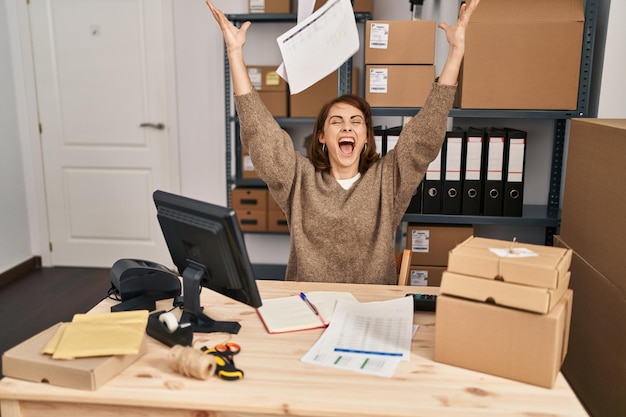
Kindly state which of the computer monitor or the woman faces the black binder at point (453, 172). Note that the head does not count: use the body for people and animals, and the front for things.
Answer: the computer monitor

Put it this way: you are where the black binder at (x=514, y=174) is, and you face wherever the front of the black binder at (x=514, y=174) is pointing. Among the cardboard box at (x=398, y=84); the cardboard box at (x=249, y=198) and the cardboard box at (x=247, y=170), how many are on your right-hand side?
3

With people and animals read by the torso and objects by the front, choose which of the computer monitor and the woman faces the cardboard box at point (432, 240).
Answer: the computer monitor

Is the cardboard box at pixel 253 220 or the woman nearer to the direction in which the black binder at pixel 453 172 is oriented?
the woman

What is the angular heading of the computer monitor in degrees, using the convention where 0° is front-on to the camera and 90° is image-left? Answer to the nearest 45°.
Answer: approximately 225°

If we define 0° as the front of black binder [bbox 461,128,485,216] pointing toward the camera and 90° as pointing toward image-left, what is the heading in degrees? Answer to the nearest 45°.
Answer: approximately 0°

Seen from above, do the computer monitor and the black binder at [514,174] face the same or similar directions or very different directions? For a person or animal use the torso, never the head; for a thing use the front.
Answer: very different directions
